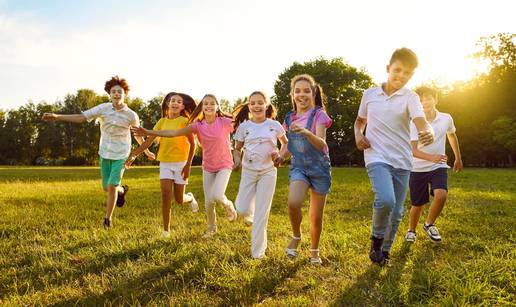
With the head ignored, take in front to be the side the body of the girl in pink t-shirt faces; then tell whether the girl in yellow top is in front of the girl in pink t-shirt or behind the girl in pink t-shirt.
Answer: behind

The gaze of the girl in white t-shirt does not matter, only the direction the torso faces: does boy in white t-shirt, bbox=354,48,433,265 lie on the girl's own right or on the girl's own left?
on the girl's own left

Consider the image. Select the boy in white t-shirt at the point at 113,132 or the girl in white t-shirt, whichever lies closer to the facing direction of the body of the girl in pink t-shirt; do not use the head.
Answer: the girl in white t-shirt

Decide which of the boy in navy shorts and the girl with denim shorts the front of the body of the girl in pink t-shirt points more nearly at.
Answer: the girl with denim shorts

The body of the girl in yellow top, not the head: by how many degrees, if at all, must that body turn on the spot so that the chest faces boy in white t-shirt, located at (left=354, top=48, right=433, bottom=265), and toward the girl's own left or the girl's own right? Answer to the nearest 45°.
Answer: approximately 45° to the girl's own left

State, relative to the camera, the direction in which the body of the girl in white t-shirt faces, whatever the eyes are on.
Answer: toward the camera

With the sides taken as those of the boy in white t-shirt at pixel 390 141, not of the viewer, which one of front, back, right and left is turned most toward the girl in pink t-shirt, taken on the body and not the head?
right

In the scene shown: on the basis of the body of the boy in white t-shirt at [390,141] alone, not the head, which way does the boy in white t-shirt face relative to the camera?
toward the camera

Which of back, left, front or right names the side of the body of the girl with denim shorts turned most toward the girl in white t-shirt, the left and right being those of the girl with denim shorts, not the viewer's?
right

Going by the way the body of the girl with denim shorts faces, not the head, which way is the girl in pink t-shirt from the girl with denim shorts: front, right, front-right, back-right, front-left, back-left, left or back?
right

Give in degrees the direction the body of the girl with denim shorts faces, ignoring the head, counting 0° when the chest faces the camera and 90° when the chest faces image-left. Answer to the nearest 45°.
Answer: approximately 45°

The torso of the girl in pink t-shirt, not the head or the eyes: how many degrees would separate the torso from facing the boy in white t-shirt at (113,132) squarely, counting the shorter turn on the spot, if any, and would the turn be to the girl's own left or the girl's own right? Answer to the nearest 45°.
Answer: approximately 135° to the girl's own right
